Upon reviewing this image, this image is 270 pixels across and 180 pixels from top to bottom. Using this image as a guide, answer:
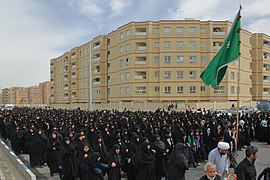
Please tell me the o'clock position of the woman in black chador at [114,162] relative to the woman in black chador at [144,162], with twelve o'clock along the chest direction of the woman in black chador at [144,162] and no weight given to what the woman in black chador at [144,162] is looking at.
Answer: the woman in black chador at [114,162] is roughly at 4 o'clock from the woman in black chador at [144,162].

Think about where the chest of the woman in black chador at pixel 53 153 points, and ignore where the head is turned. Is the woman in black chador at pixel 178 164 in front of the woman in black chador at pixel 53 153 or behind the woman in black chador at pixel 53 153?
in front

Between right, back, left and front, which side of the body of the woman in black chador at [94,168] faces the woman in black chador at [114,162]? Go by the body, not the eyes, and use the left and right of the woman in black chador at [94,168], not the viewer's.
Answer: left

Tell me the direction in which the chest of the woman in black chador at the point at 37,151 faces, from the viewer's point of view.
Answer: toward the camera

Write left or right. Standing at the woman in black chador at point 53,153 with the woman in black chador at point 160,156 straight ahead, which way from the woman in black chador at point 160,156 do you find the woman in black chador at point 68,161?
right

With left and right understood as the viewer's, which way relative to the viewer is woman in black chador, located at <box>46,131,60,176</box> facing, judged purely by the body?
facing the viewer

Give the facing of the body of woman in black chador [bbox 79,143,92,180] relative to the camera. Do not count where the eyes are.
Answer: toward the camera

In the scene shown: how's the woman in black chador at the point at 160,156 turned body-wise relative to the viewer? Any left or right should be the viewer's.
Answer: facing the viewer and to the right of the viewer

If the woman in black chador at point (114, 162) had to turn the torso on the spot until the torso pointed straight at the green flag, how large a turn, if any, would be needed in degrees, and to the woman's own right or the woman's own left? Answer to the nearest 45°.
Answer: approximately 45° to the woman's own left

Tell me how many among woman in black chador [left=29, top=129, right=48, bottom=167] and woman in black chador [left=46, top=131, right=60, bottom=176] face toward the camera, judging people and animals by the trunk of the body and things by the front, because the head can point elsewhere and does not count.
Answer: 2

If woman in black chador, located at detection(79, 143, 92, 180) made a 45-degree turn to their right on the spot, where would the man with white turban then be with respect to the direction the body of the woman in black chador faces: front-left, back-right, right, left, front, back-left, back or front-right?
left
